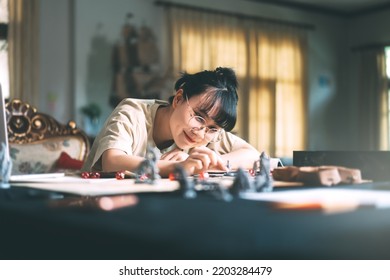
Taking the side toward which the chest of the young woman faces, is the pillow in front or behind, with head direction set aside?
behind

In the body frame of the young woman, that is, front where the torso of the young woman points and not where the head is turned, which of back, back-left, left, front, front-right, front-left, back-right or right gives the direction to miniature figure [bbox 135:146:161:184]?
front-right

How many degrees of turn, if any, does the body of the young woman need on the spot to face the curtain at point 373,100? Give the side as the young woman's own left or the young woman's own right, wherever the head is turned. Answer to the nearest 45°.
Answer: approximately 90° to the young woman's own left

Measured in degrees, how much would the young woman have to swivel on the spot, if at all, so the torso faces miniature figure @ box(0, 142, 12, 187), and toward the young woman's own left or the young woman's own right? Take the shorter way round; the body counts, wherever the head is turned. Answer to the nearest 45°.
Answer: approximately 90° to the young woman's own right

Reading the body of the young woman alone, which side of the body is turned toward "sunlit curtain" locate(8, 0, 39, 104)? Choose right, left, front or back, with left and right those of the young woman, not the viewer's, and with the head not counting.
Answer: back

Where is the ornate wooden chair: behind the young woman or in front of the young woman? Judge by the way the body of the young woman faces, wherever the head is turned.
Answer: behind

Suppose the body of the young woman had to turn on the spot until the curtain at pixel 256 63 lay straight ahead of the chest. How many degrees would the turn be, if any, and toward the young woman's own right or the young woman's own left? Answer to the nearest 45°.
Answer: approximately 135° to the young woman's own left

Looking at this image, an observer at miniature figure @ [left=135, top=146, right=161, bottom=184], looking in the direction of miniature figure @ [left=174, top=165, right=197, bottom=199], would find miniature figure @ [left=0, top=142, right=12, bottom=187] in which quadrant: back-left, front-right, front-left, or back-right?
back-right

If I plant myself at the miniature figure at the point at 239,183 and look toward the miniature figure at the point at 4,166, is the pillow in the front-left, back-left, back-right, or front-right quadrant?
front-right

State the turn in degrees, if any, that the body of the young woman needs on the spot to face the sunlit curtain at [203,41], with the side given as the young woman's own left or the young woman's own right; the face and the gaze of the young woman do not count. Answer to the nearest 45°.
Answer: approximately 135° to the young woman's own left
